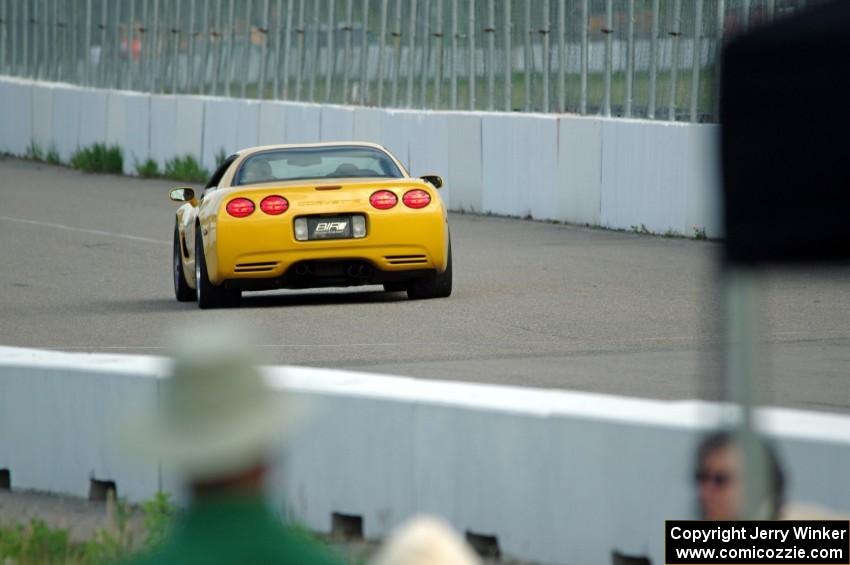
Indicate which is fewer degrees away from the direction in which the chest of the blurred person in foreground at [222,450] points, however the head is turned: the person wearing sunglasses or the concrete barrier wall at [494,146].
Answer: the concrete barrier wall

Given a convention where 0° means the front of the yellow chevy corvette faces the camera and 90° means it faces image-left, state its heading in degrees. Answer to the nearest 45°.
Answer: approximately 180°

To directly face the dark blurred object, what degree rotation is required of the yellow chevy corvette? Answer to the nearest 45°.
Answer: approximately 180°

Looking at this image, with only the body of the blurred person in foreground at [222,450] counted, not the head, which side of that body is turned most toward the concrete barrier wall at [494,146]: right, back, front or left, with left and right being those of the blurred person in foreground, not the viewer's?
front

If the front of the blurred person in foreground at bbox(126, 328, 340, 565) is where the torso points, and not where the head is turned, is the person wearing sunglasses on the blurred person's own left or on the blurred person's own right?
on the blurred person's own right

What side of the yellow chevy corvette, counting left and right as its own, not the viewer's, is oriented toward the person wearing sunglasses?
back

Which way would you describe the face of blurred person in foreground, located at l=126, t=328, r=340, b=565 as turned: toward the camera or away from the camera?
away from the camera

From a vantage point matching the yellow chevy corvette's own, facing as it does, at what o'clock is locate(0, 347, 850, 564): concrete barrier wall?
The concrete barrier wall is roughly at 6 o'clock from the yellow chevy corvette.

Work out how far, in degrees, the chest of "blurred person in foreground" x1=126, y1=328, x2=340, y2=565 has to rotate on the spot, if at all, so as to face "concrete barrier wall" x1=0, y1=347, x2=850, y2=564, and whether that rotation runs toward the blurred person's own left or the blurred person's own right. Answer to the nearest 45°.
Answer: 0° — they already face it

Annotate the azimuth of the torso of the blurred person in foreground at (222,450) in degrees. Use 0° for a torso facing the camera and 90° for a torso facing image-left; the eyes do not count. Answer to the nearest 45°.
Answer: approximately 180°

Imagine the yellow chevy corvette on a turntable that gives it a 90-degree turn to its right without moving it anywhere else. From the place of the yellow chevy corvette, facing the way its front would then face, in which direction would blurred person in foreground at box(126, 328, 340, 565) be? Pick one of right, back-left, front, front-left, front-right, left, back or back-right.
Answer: right

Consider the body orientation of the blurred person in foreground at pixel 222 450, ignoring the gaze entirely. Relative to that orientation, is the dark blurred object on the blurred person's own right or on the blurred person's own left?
on the blurred person's own right
